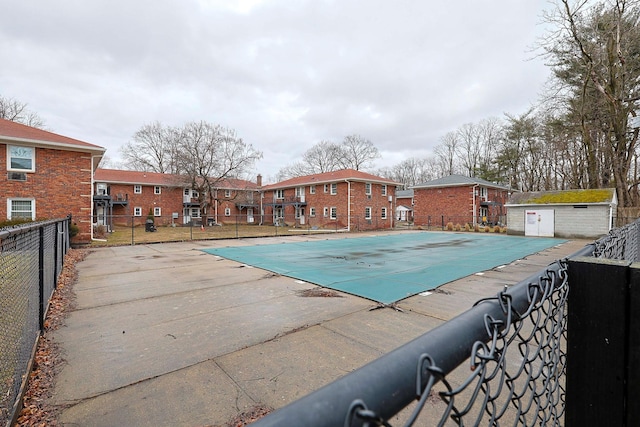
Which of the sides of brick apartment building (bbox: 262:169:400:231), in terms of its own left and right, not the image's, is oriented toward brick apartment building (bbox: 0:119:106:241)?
front

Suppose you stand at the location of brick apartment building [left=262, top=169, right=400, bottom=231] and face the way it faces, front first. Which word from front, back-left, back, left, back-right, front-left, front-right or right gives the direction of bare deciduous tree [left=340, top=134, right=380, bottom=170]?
back-right

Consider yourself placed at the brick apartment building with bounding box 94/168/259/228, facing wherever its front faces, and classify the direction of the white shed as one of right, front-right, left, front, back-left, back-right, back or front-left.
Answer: front-left

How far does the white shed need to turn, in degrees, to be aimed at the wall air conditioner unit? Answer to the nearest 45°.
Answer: approximately 45° to its right

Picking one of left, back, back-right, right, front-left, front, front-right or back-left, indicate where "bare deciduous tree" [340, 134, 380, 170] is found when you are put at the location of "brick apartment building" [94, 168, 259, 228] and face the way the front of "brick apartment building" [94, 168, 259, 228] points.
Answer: left

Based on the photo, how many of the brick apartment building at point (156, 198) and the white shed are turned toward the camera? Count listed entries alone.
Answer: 2

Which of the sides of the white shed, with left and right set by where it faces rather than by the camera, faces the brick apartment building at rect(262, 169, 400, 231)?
right

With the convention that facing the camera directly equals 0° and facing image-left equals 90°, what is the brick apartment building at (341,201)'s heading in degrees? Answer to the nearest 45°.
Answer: approximately 45°

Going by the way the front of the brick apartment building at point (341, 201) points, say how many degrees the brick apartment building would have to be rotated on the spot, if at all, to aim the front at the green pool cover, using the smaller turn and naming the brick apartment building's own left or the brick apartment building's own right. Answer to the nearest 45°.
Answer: approximately 45° to the brick apartment building's own left

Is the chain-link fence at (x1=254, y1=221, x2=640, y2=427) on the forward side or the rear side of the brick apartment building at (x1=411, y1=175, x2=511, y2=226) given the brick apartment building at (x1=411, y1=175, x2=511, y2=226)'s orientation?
on the forward side

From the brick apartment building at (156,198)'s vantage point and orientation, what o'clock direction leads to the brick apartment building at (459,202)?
the brick apartment building at (459,202) is roughly at 10 o'clock from the brick apartment building at (156,198).
